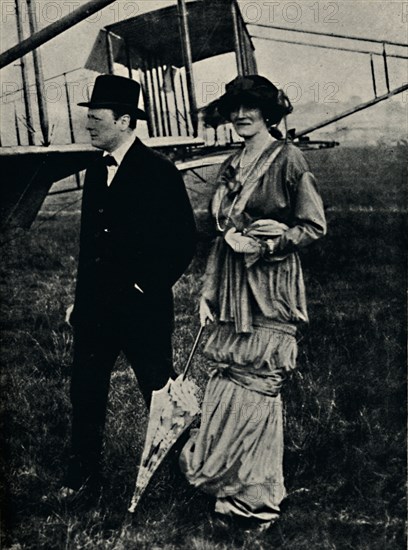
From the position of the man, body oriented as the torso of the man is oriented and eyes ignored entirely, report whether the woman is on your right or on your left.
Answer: on your left

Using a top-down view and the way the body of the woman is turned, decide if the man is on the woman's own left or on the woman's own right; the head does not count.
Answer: on the woman's own right

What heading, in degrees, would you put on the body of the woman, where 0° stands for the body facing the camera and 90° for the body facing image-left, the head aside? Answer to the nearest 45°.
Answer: approximately 45°

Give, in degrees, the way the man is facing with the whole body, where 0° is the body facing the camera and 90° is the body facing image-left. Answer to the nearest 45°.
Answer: approximately 45°

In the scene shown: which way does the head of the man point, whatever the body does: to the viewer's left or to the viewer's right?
to the viewer's left
